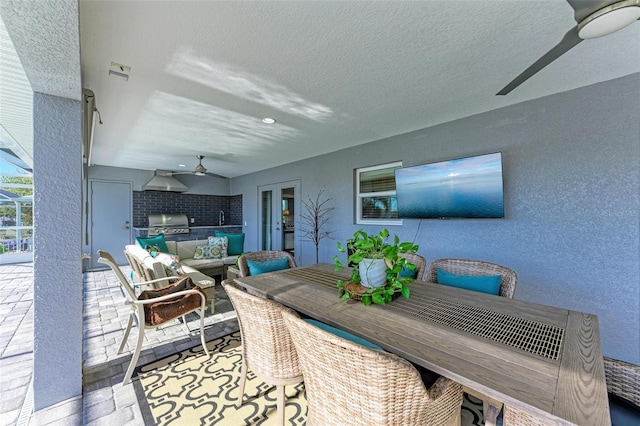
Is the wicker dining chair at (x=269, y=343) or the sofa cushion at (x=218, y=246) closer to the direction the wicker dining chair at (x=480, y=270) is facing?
the wicker dining chair

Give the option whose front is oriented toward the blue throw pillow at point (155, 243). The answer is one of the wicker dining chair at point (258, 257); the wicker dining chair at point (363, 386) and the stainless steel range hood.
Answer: the stainless steel range hood

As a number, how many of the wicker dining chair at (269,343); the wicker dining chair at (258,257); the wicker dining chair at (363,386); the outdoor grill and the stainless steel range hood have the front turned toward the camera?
3

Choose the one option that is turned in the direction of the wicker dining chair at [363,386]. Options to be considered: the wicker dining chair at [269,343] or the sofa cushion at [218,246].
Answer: the sofa cushion

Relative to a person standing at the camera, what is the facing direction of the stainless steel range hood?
facing the viewer

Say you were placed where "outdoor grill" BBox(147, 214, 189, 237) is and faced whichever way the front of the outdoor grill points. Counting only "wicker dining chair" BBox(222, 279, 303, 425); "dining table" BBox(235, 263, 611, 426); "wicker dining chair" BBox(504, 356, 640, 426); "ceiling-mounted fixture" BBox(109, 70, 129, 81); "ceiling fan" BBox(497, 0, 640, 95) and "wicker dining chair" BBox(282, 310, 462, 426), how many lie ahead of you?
6

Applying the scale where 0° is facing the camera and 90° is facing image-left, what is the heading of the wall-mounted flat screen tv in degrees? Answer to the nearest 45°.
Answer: approximately 45°

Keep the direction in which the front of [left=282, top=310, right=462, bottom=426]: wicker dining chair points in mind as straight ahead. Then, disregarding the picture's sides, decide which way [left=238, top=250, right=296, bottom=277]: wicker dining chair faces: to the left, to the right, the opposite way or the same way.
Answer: to the right

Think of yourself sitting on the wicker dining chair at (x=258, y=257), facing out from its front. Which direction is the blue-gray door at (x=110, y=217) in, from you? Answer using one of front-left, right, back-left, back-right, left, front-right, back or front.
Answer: back-right

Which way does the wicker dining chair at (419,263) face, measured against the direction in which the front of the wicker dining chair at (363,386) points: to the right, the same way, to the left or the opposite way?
the opposite way

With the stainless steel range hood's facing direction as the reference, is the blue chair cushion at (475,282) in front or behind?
in front

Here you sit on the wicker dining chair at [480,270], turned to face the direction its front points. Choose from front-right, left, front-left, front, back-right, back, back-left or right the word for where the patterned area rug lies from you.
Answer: front

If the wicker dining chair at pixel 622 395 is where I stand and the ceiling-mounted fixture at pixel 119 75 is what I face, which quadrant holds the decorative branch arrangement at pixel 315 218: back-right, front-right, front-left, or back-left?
front-right

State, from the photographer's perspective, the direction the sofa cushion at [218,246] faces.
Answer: facing the viewer

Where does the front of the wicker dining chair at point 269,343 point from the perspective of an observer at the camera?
facing away from the viewer and to the right of the viewer

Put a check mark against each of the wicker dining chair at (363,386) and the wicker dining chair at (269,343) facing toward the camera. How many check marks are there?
0

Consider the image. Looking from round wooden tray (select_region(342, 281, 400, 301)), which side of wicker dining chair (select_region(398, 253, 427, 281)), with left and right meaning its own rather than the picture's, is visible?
front

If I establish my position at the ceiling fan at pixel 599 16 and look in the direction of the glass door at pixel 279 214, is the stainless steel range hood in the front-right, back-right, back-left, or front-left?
front-left

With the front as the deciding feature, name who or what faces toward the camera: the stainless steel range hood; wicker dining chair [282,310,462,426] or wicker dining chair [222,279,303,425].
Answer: the stainless steel range hood
